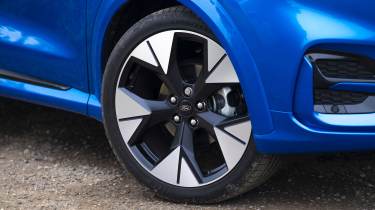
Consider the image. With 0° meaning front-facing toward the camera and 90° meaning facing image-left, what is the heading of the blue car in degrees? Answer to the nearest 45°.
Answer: approximately 315°
